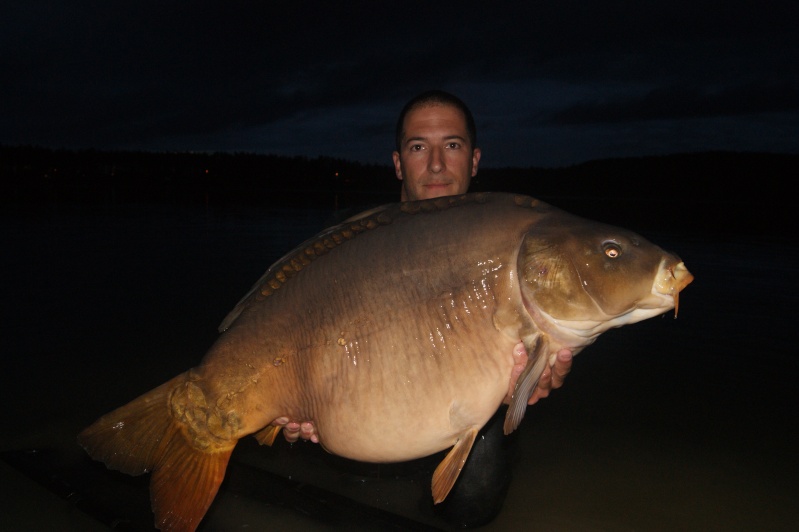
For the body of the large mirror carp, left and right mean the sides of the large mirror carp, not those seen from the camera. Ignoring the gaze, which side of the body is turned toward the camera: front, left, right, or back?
right
